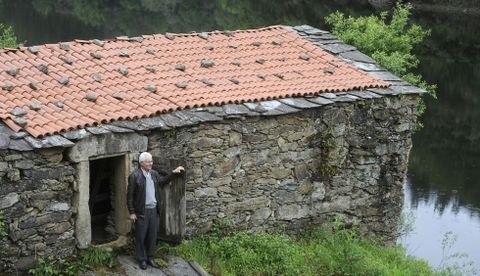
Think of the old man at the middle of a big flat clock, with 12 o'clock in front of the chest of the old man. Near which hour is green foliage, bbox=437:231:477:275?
The green foliage is roughly at 9 o'clock from the old man.

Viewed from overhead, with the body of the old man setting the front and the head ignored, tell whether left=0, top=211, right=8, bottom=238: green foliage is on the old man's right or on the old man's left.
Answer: on the old man's right

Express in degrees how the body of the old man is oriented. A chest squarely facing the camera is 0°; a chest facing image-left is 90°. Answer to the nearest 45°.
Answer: approximately 315°

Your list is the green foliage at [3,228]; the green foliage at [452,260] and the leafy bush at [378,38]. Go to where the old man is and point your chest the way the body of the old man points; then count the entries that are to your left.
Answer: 2

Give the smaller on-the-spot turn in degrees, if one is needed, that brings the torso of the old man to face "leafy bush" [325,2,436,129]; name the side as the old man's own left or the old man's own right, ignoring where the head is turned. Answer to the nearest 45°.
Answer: approximately 90° to the old man's own left
